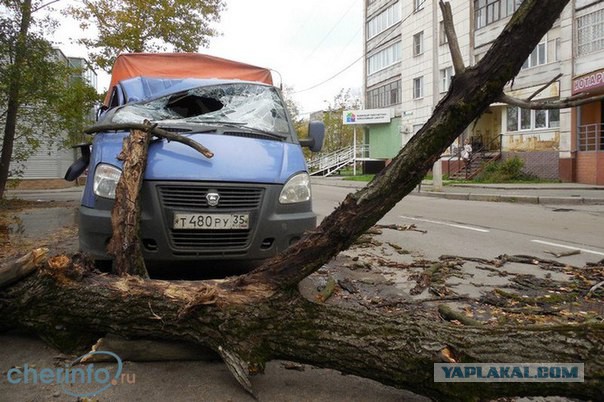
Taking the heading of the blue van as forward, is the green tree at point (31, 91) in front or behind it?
behind

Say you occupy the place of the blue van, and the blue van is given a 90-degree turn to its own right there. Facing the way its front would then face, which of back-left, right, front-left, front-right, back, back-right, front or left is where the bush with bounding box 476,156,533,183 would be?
back-right

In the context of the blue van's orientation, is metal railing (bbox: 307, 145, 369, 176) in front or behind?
behind

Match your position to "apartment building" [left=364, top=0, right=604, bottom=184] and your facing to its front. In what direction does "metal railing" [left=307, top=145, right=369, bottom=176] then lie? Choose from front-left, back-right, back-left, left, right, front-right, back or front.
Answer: right

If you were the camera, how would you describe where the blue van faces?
facing the viewer

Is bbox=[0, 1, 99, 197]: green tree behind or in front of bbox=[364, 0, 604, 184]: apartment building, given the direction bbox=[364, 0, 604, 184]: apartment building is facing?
in front

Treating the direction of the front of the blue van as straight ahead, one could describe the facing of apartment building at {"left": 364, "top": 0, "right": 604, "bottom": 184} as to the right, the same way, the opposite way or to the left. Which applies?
to the right

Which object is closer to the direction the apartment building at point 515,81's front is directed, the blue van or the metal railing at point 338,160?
the blue van

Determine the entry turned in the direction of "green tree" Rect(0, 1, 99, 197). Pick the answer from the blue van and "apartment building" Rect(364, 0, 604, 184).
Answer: the apartment building

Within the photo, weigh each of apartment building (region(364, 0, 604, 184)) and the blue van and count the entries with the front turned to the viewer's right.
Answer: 0

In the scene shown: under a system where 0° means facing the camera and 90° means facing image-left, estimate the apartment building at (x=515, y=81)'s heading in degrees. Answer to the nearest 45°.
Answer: approximately 45°

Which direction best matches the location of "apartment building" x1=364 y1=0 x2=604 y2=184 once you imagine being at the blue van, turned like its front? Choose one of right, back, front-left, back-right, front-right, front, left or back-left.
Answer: back-left

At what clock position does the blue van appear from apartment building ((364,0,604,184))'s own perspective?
The blue van is roughly at 11 o'clock from the apartment building.

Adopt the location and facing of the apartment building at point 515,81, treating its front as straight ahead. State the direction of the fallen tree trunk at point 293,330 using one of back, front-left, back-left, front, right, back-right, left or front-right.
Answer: front-left

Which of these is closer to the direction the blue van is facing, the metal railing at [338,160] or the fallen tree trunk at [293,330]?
the fallen tree trunk

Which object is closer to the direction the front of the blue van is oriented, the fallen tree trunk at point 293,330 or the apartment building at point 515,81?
the fallen tree trunk
